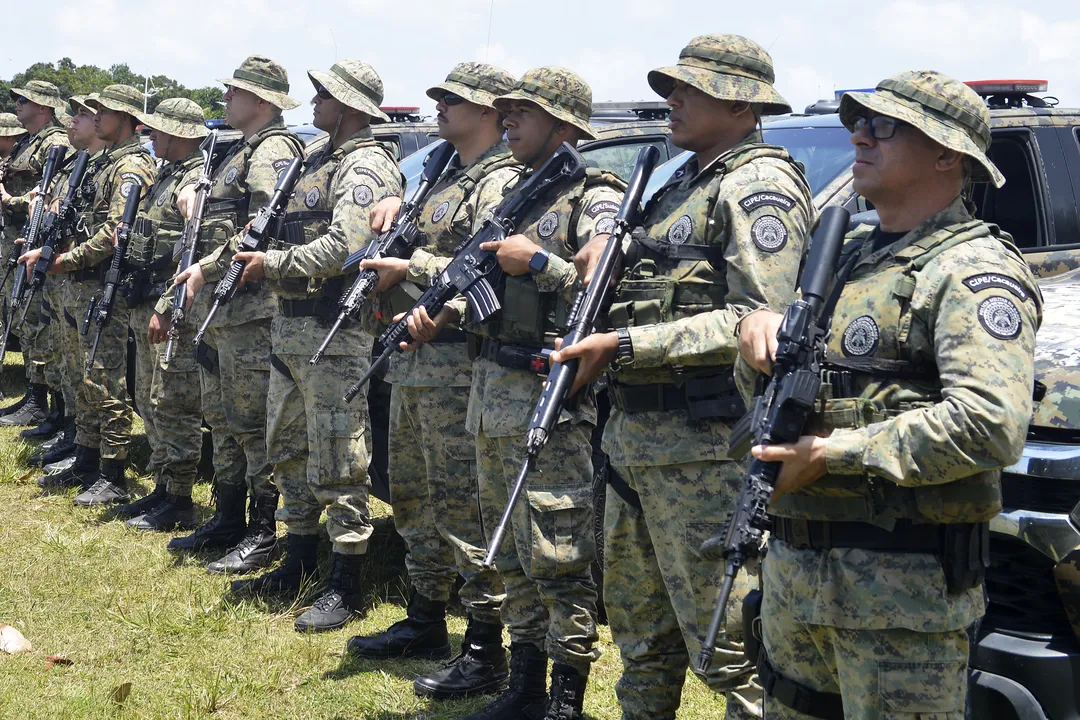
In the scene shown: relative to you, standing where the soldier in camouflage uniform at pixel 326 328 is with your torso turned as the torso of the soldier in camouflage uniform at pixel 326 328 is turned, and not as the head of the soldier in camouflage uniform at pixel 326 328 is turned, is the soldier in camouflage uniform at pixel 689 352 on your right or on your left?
on your left

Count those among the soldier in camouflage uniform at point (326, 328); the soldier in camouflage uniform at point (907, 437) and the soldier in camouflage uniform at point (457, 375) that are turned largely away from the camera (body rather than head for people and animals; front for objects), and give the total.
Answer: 0
